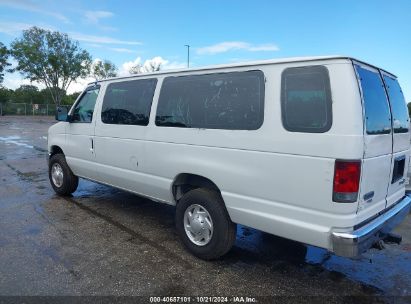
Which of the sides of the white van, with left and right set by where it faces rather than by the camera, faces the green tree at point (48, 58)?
front

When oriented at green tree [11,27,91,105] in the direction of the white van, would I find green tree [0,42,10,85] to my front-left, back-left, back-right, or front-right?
back-right

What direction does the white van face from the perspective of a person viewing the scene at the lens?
facing away from the viewer and to the left of the viewer

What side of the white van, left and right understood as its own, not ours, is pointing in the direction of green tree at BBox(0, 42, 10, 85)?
front
